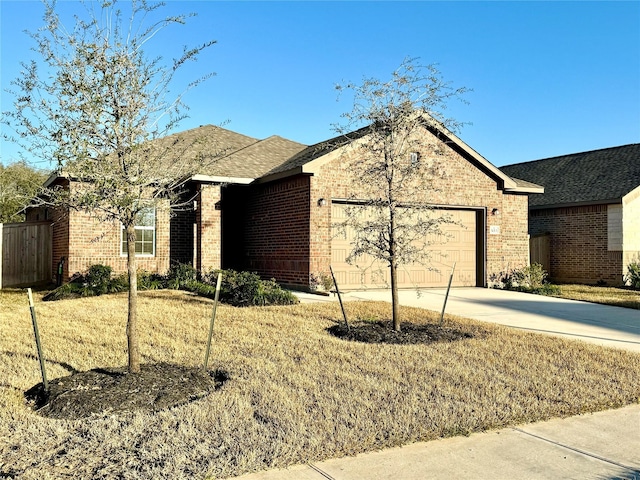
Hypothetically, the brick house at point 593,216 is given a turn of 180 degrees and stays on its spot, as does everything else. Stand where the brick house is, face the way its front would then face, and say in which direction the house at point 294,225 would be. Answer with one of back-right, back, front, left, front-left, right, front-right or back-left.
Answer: left

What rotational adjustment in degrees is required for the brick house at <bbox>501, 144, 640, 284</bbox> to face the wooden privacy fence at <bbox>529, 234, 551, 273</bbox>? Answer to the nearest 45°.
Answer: approximately 135° to its right

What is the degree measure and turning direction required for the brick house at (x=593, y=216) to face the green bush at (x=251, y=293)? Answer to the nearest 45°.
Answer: approximately 90° to its right

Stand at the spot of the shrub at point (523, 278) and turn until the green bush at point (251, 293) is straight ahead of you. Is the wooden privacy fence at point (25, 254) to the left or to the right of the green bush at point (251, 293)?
right

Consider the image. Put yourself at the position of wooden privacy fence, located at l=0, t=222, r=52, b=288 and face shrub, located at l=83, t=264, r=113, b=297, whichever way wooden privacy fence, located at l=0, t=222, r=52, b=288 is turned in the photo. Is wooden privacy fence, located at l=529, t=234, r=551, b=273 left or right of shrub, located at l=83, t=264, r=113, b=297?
left

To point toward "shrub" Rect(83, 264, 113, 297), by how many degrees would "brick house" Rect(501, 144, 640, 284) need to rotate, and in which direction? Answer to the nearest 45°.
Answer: approximately 90° to its right

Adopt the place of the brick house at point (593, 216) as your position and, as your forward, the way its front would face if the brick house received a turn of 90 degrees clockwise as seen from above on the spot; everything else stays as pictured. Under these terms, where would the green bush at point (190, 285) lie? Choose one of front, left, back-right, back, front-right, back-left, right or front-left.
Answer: front

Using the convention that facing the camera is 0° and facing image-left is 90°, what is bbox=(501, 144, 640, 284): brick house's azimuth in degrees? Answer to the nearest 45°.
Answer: approximately 315°

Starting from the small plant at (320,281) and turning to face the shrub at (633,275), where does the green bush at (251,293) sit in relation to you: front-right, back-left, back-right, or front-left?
back-right

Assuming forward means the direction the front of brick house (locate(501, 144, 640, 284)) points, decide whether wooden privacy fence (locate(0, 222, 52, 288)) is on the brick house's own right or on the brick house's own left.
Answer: on the brick house's own right

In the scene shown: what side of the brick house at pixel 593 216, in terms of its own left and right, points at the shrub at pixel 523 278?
right

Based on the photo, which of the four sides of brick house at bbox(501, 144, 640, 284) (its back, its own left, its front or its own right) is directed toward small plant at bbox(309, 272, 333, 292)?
right
